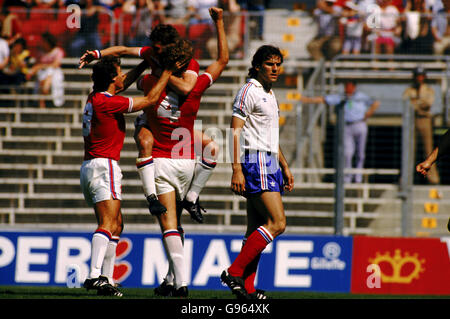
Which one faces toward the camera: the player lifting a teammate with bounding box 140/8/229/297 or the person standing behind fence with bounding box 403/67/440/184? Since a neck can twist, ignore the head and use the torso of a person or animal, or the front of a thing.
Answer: the person standing behind fence

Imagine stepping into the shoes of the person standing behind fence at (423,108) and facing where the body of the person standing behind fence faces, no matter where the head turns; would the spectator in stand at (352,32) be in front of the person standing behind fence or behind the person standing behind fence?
behind

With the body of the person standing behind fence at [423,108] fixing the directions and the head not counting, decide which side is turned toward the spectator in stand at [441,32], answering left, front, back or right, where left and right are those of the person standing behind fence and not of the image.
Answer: back

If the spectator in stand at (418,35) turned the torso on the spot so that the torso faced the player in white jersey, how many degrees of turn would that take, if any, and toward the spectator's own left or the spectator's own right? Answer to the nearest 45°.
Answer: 0° — they already face them

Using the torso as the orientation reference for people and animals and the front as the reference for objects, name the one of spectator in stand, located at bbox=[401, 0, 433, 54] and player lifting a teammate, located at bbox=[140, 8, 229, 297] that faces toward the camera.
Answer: the spectator in stand

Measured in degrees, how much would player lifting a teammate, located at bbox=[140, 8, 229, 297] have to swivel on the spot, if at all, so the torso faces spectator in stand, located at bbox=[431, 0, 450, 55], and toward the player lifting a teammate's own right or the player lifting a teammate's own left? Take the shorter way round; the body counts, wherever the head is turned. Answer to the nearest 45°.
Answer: approximately 45° to the player lifting a teammate's own right

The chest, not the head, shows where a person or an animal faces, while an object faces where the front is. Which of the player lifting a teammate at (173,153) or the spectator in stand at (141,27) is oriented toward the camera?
the spectator in stand

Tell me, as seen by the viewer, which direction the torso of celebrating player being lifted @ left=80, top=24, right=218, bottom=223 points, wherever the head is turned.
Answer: toward the camera

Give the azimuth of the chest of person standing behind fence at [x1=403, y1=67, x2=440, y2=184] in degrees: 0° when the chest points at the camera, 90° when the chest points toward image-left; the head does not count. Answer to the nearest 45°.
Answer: approximately 0°

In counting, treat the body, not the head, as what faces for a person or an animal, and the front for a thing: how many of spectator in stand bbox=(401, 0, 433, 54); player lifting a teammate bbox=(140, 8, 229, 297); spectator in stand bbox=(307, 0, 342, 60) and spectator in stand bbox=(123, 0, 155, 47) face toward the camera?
3

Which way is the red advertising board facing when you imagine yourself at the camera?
facing the viewer

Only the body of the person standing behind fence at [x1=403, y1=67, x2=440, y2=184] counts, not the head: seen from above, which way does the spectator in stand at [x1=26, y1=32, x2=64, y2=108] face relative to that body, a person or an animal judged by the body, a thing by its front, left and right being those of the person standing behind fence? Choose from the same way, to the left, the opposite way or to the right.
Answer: the same way

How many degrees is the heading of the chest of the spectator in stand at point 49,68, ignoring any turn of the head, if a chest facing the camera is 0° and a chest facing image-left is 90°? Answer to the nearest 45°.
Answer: approximately 45°
